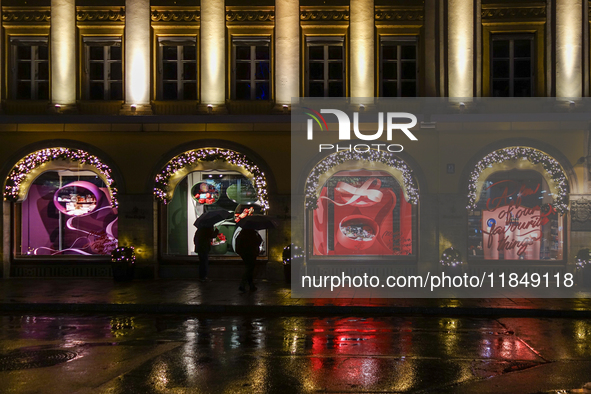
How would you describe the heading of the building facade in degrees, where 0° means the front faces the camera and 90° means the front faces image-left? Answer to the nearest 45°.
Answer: approximately 0°

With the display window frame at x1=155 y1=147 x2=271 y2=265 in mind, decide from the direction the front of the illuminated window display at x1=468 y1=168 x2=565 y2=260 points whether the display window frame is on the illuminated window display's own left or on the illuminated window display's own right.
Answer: on the illuminated window display's own right
